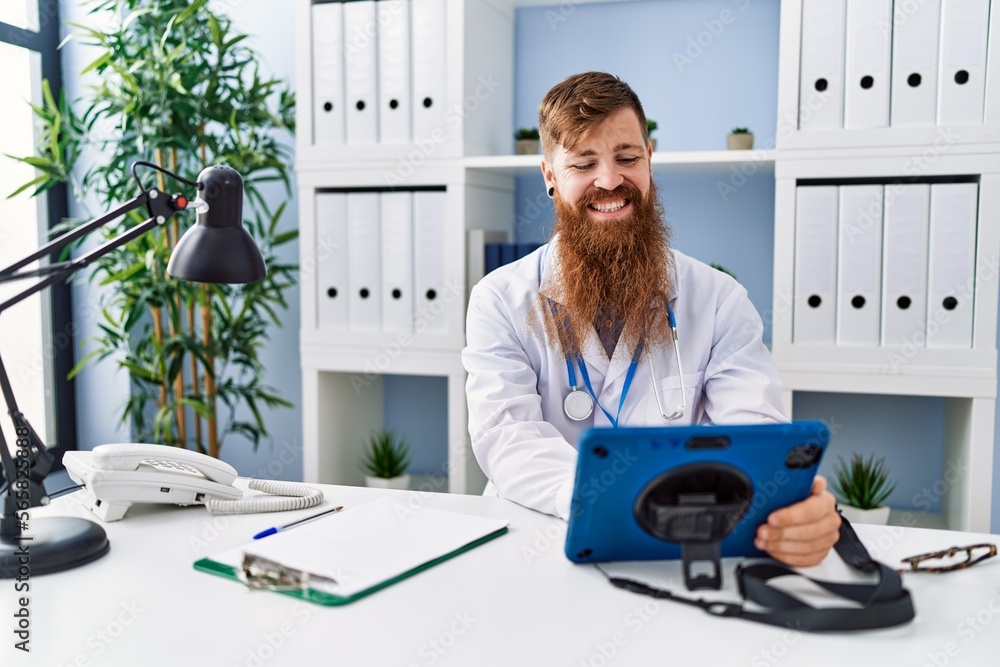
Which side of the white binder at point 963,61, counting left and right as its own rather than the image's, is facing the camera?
front

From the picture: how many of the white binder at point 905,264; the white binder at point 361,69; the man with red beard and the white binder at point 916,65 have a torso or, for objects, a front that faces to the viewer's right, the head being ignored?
0

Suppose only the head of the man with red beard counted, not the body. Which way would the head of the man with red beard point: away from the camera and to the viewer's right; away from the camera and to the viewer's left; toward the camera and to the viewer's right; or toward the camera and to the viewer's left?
toward the camera and to the viewer's right

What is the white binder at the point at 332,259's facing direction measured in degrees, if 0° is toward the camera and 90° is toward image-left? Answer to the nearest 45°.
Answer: approximately 0°

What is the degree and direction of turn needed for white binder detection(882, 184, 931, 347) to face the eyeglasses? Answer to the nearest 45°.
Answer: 0° — it already faces it

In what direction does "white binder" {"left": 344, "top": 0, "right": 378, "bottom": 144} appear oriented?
toward the camera

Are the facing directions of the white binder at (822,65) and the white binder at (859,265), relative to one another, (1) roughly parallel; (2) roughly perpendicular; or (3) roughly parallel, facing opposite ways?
roughly parallel

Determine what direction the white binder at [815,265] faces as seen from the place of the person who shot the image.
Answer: facing the viewer

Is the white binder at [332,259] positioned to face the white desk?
yes

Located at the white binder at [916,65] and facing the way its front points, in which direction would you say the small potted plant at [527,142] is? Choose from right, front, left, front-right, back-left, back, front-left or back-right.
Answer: right

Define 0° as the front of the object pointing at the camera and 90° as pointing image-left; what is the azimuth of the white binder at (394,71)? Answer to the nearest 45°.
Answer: approximately 0°
